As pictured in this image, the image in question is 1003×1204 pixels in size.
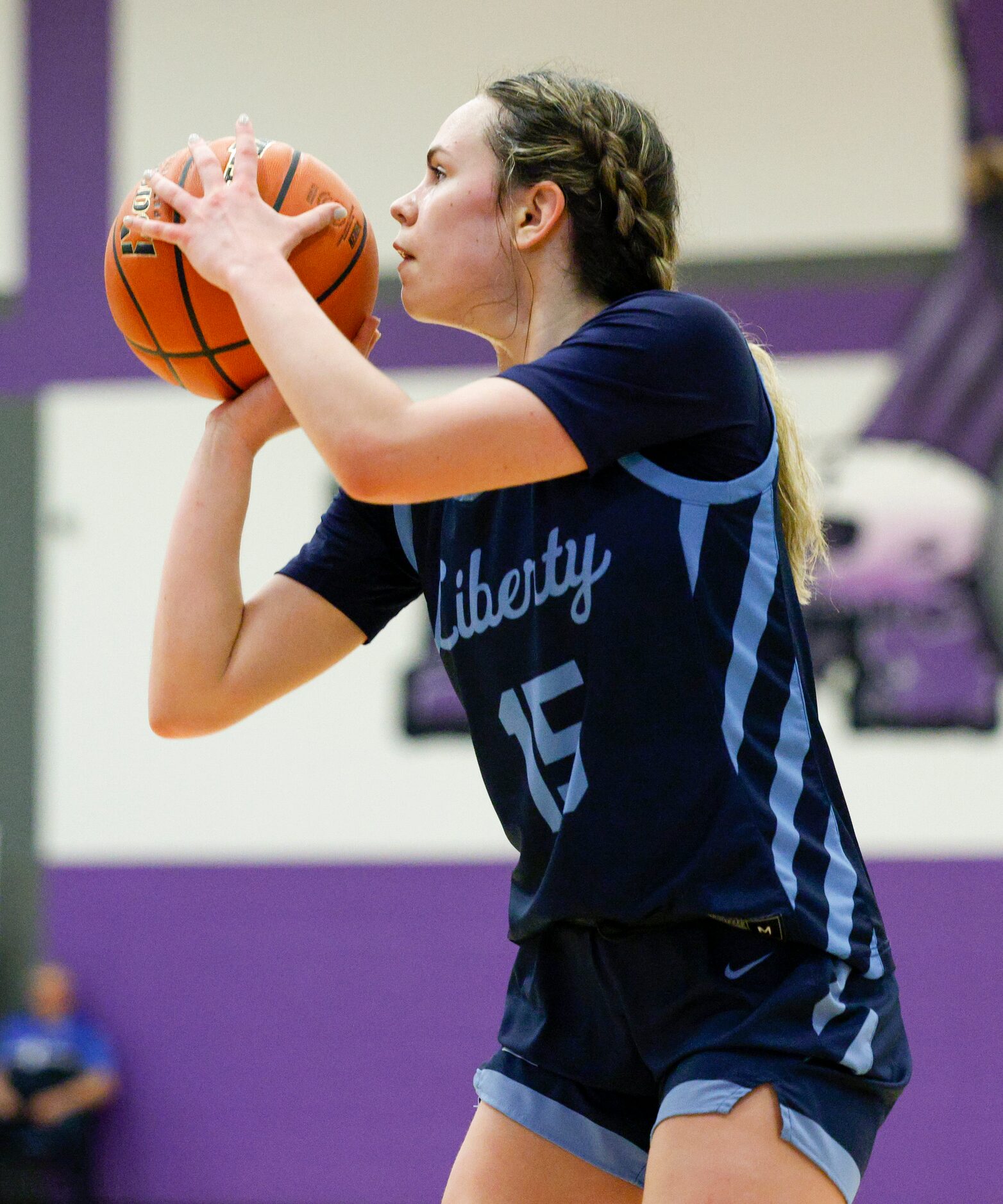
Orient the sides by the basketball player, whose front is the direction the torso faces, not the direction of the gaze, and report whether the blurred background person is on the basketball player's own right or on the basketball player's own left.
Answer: on the basketball player's own right

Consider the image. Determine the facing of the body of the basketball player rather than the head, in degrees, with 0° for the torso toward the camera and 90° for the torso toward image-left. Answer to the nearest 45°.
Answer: approximately 45°
